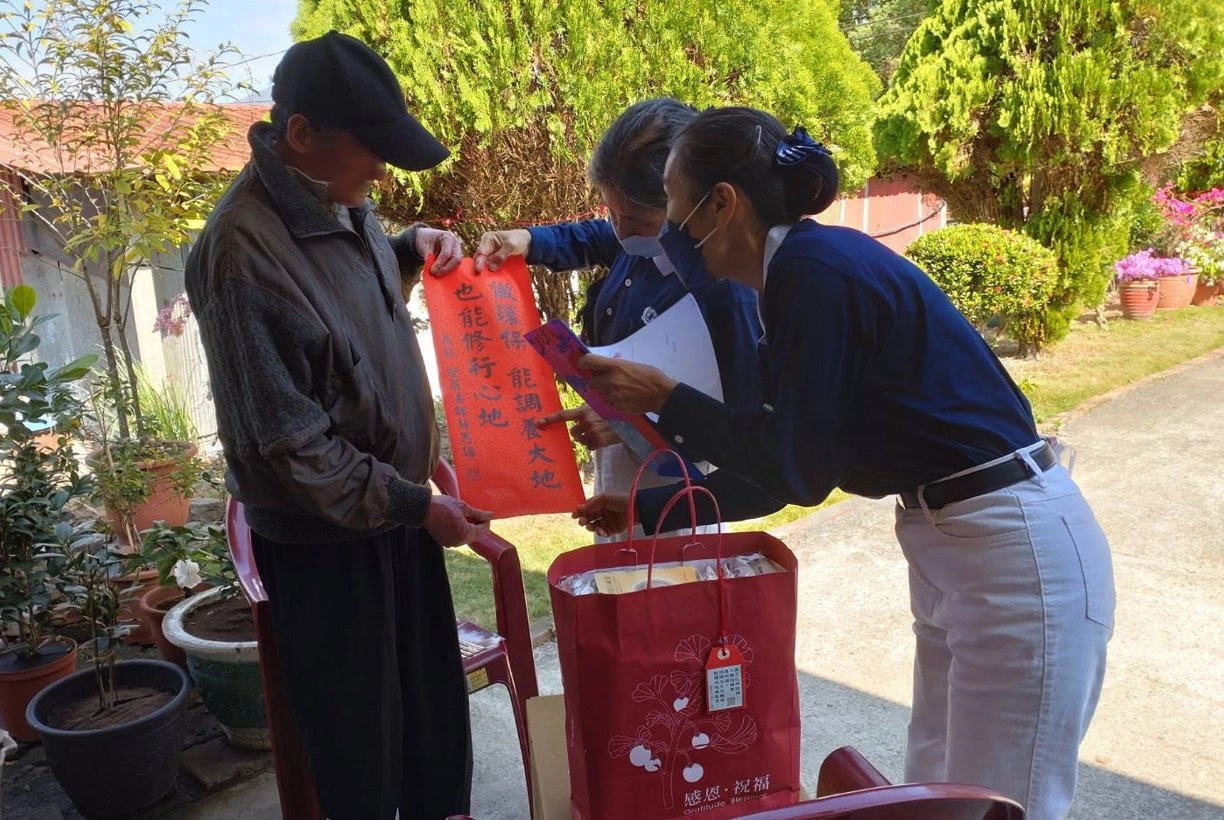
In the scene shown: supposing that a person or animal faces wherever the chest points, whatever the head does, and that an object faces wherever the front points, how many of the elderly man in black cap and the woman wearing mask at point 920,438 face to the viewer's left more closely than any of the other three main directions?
1

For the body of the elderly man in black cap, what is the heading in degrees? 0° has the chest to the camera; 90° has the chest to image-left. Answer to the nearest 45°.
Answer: approximately 315°

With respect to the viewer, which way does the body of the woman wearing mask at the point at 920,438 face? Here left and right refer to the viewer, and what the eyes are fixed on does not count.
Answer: facing to the left of the viewer

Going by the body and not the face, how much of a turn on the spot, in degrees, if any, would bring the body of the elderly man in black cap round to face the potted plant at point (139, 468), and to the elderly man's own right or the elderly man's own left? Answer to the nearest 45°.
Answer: approximately 135° to the elderly man's own left

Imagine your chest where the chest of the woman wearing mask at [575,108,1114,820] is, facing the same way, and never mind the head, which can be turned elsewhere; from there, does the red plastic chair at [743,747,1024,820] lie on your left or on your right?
on your left

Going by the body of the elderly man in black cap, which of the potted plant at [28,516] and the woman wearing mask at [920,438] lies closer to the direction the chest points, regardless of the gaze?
the woman wearing mask

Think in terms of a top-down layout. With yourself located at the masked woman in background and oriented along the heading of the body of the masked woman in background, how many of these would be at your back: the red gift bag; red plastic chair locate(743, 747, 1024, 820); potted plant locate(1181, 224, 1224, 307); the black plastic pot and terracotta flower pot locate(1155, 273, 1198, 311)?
2

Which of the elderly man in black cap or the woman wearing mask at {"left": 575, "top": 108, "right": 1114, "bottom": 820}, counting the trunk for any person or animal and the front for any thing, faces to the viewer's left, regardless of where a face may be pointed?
the woman wearing mask

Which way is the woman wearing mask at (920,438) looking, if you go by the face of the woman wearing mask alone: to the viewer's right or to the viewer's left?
to the viewer's left

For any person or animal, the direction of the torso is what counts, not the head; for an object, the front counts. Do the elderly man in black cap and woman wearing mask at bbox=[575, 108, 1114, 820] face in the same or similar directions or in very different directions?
very different directions

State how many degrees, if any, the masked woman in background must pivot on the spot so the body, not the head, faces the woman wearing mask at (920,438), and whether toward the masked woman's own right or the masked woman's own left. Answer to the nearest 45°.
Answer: approximately 90° to the masked woman's own left

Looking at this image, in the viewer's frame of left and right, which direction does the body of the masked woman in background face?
facing the viewer and to the left of the viewer
